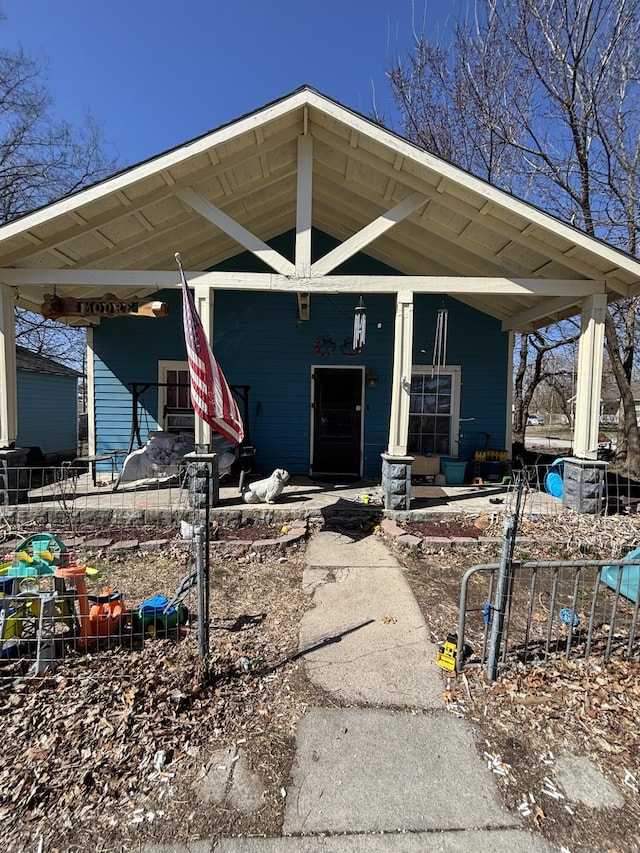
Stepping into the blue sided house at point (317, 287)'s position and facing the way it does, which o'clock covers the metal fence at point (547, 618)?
The metal fence is roughly at 11 o'clock from the blue sided house.

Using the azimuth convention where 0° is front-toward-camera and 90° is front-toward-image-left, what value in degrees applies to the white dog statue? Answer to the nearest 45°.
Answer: approximately 270°

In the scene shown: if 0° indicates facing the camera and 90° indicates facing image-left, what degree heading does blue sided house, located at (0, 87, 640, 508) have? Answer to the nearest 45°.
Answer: approximately 0°

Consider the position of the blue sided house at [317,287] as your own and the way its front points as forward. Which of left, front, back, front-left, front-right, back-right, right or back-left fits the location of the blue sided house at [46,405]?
back-right

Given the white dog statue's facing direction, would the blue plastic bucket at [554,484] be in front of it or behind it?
in front
